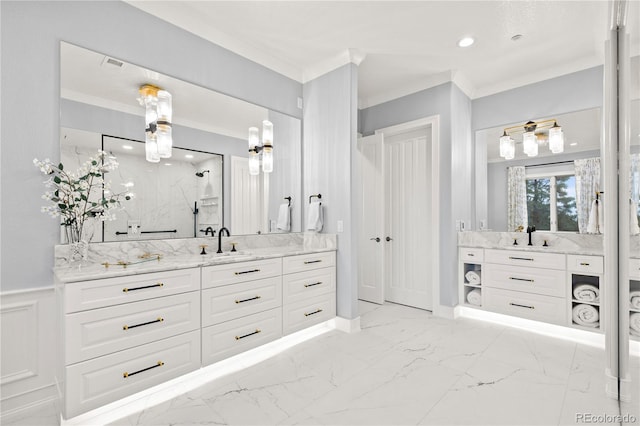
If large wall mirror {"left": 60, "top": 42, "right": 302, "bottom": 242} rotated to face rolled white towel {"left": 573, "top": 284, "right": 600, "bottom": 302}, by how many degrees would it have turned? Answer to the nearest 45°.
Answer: approximately 45° to its left

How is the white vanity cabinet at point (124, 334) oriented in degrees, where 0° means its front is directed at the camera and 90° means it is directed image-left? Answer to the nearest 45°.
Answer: approximately 315°

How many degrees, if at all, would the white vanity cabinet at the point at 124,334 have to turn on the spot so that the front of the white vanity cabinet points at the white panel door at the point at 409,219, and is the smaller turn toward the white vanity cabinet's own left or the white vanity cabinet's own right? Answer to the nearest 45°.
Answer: approximately 45° to the white vanity cabinet's own left

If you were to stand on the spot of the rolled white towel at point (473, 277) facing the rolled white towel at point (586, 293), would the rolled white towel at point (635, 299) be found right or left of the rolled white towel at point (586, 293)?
right

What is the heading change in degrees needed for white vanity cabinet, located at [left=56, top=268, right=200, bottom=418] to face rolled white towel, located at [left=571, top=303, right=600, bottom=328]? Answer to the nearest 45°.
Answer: approximately 45° to its left

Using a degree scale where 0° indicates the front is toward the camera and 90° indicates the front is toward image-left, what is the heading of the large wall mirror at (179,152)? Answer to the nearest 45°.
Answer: approximately 315°
